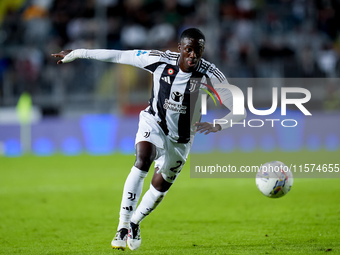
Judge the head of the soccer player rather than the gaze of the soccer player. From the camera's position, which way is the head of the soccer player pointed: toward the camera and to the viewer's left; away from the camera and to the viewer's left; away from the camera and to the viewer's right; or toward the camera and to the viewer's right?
toward the camera and to the viewer's right

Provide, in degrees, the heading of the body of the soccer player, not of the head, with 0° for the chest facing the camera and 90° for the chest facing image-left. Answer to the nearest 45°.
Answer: approximately 0°

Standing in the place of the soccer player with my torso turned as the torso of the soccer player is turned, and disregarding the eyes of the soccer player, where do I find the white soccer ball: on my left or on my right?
on my left
